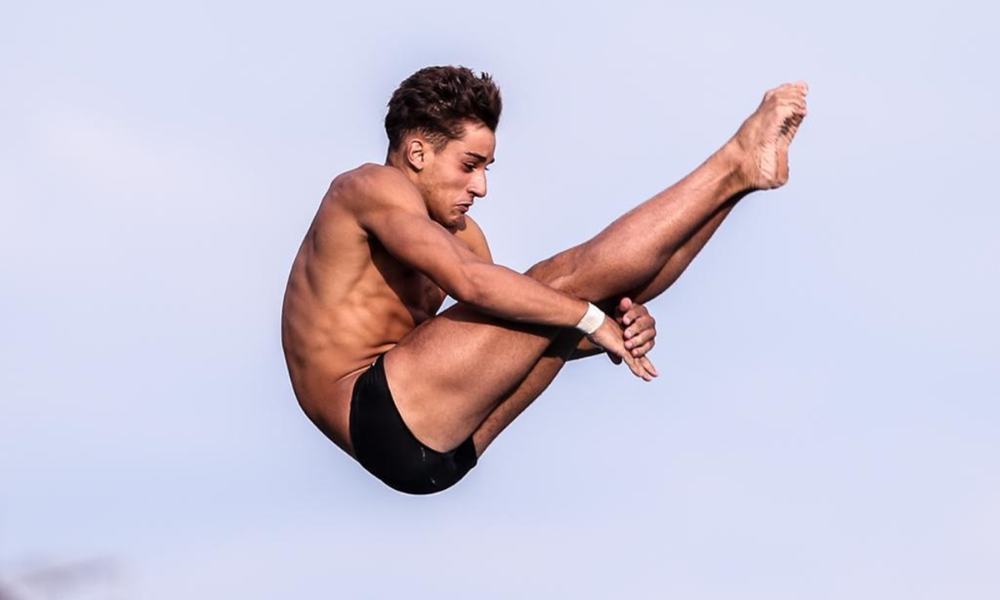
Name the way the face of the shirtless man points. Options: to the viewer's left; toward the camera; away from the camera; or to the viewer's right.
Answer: to the viewer's right

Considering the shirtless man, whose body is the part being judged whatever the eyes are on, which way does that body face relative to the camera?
to the viewer's right
